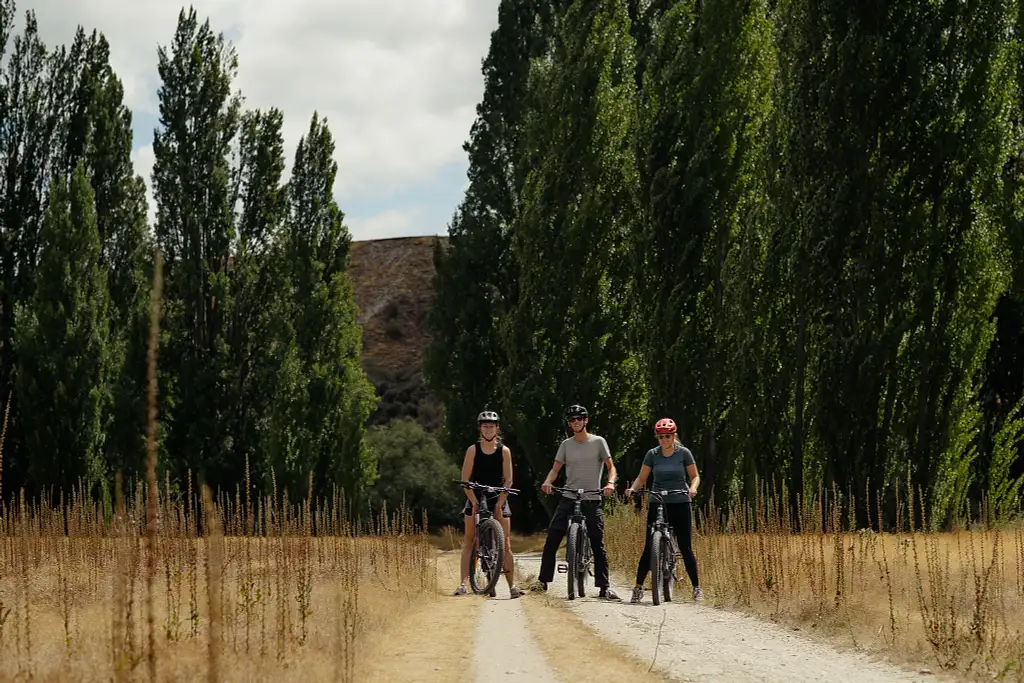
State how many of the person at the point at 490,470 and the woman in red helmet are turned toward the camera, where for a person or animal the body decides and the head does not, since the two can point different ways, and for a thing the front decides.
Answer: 2

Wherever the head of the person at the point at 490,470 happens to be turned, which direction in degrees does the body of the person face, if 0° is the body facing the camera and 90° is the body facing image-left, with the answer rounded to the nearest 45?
approximately 0°

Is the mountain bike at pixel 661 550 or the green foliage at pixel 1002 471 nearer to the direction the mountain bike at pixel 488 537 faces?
the mountain bike

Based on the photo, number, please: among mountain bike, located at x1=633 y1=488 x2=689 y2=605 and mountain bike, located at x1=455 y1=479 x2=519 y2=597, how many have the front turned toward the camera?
2

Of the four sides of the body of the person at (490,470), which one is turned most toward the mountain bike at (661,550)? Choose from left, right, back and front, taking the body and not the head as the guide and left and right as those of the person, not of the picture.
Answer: left
